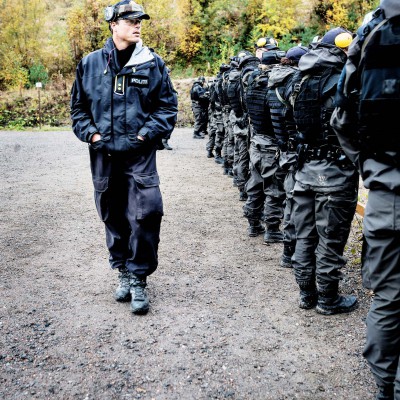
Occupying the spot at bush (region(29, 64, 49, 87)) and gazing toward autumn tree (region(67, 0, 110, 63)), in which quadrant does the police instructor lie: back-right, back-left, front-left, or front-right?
back-right

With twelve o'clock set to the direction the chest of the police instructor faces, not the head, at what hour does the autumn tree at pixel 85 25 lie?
The autumn tree is roughly at 6 o'clock from the police instructor.

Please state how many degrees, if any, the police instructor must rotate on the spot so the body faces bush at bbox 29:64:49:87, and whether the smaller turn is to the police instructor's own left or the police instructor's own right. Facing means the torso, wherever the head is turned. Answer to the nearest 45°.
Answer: approximately 180°

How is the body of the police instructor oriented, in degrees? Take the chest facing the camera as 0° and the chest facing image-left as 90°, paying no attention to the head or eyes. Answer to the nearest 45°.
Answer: approximately 0°
